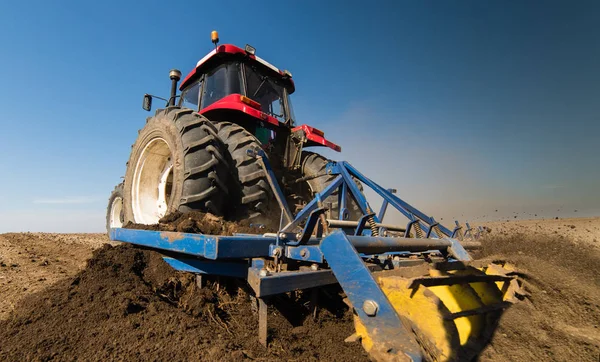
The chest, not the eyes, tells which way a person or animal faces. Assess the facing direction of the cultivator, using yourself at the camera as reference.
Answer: facing away from the viewer and to the left of the viewer

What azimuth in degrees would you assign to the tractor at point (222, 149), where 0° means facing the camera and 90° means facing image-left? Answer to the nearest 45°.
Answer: approximately 135°

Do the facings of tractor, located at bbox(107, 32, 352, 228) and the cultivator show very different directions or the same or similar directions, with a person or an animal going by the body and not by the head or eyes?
same or similar directions

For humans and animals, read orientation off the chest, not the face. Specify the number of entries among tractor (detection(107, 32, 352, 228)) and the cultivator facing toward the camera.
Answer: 0

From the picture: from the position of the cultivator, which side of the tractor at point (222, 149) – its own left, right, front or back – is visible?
back

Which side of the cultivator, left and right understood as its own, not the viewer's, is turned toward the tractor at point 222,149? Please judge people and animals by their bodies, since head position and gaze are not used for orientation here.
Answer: front
